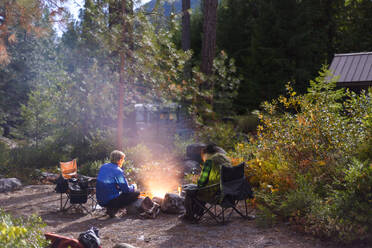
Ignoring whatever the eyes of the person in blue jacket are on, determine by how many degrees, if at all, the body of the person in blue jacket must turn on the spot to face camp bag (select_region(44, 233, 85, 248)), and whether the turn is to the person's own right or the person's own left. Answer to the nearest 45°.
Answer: approximately 135° to the person's own right

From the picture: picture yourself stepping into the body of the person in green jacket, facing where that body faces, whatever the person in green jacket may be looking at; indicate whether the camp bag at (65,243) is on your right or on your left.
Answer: on your left

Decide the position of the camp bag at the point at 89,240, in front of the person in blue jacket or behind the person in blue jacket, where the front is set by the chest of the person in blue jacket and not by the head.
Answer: behind

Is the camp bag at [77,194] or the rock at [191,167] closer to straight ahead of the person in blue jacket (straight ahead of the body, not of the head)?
the rock

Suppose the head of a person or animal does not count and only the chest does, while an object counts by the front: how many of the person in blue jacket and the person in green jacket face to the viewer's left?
1

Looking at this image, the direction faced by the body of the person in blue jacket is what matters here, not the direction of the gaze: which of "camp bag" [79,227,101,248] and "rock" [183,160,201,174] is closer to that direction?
the rock

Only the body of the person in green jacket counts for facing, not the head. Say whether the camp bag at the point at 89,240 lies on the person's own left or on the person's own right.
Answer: on the person's own left

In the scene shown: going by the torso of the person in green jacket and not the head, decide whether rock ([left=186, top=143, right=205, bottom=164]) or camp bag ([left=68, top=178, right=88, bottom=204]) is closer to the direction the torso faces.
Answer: the camp bag

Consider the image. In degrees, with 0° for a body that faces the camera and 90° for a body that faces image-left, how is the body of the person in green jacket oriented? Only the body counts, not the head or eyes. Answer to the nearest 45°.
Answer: approximately 90°

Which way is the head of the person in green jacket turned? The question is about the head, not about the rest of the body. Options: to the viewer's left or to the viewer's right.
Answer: to the viewer's left

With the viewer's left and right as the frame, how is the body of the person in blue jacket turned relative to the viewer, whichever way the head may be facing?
facing away from the viewer and to the right of the viewer

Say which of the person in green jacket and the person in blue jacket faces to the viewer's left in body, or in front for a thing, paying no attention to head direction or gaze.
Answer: the person in green jacket
